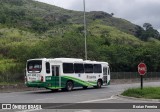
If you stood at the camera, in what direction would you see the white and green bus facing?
facing away from the viewer and to the right of the viewer
